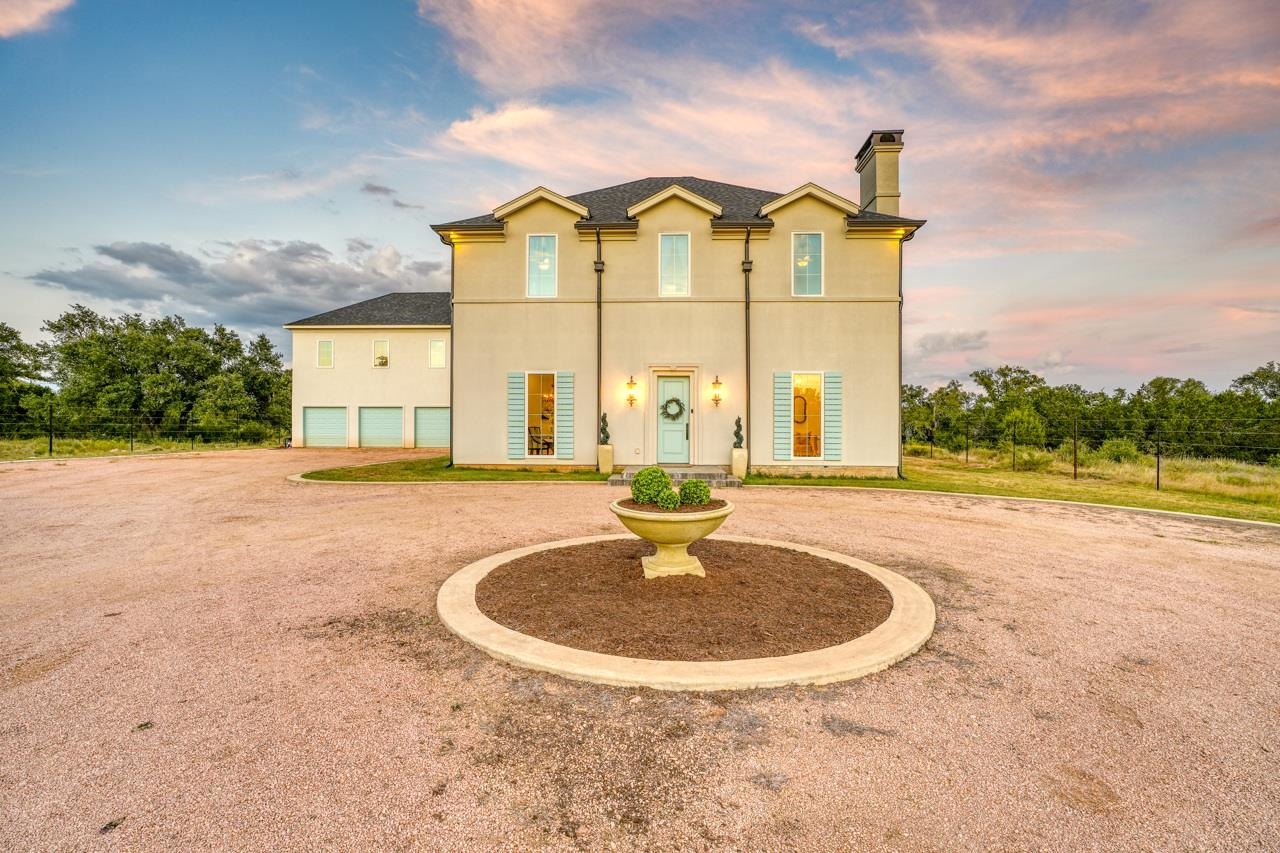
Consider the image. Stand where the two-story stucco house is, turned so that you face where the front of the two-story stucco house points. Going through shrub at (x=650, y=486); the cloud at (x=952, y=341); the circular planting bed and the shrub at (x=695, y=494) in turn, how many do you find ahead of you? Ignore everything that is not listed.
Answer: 3

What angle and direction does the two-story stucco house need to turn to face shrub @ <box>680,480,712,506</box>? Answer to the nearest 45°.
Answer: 0° — it already faces it

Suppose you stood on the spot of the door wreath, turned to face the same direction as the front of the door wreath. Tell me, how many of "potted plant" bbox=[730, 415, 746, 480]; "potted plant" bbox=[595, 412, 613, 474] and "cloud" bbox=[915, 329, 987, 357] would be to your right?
1

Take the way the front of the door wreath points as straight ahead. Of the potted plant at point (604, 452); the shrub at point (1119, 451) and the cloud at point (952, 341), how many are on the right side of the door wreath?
1

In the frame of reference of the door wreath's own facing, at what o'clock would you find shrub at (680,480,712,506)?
The shrub is roughly at 12 o'clock from the door wreath.

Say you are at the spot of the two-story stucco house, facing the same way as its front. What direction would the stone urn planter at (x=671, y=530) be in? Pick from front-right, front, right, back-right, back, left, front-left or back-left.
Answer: front

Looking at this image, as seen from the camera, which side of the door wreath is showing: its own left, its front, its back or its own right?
front

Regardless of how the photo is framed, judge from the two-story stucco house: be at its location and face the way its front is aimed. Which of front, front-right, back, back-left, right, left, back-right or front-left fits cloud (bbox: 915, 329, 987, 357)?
back-left

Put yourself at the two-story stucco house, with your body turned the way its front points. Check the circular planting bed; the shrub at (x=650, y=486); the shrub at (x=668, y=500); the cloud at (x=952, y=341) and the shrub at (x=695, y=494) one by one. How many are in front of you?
4

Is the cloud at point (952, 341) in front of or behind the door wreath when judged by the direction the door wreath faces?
behind

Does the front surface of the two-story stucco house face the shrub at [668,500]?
yes

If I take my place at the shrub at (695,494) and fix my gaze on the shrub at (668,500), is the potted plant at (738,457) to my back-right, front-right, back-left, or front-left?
back-right

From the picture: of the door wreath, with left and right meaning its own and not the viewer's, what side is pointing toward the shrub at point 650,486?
front

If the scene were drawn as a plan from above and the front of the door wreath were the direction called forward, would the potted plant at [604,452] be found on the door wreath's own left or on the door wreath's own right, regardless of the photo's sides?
on the door wreath's own right

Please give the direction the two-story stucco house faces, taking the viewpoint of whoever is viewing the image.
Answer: facing the viewer

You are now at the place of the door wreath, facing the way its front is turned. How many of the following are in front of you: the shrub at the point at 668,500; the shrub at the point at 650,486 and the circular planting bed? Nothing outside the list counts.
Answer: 3

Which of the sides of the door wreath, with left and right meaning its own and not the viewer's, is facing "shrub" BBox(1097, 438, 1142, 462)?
left
